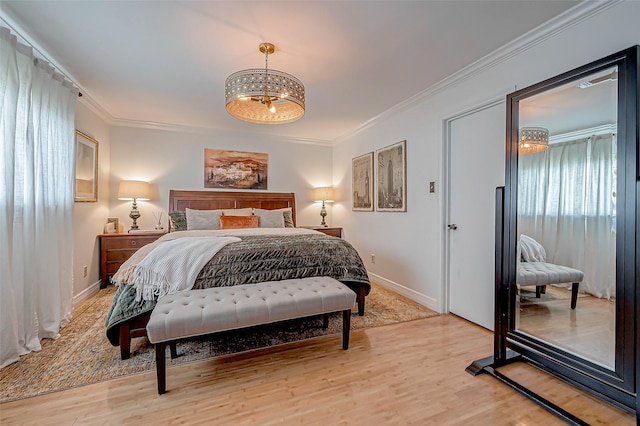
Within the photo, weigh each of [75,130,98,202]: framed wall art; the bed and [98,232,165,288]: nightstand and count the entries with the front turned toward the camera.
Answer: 2

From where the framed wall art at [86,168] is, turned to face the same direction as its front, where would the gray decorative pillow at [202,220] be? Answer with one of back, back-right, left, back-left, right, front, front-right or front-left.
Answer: front

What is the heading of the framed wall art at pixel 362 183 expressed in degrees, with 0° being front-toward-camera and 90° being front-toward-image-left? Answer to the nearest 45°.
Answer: approximately 45°

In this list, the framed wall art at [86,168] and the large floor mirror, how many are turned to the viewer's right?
1

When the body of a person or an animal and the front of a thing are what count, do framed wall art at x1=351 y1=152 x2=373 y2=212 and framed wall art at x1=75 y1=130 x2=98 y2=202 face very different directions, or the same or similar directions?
very different directions

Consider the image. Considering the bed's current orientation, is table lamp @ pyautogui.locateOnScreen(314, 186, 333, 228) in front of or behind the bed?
behind

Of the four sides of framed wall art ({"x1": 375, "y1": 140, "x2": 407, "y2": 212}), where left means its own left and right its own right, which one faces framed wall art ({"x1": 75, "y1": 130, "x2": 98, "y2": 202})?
front

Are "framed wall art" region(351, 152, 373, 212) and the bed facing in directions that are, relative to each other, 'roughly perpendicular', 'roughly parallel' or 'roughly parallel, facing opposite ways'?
roughly perpendicular

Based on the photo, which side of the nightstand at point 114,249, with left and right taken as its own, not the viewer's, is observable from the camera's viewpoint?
front

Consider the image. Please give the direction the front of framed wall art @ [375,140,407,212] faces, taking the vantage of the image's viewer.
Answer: facing the viewer and to the left of the viewer

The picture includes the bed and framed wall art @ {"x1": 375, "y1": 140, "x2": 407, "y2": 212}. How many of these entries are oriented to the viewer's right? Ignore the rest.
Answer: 0

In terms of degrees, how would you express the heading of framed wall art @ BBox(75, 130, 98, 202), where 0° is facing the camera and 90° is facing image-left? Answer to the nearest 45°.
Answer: approximately 270°

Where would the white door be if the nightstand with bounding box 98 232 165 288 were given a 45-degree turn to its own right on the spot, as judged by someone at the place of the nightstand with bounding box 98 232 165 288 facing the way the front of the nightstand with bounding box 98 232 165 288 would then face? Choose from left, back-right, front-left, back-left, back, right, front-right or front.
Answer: left

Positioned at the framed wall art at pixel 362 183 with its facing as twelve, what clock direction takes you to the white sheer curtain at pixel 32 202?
The white sheer curtain is roughly at 12 o'clock from the framed wall art.

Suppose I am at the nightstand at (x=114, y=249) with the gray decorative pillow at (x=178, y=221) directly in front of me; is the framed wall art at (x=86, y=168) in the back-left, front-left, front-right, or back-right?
back-right

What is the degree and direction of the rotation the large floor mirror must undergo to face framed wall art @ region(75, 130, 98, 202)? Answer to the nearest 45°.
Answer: approximately 45° to its right

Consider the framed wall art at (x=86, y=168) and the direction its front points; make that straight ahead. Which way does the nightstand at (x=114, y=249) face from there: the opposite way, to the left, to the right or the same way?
to the right

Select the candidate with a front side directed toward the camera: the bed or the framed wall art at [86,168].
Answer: the bed

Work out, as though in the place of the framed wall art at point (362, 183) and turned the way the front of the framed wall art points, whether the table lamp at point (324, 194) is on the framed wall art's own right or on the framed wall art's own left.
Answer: on the framed wall art's own right
